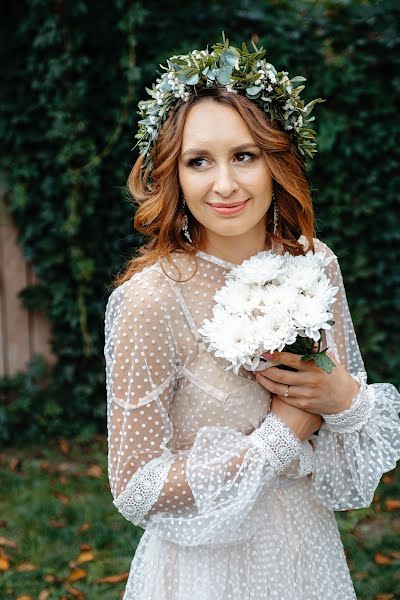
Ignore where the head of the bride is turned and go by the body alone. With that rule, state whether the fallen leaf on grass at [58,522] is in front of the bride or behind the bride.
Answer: behind

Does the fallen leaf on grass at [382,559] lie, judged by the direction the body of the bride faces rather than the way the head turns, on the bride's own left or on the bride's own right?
on the bride's own left

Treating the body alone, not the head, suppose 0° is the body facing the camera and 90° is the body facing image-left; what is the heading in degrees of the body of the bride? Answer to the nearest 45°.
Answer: approximately 315°

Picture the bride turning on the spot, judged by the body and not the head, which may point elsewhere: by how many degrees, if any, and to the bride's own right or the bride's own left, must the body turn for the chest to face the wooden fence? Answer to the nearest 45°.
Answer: approximately 180°

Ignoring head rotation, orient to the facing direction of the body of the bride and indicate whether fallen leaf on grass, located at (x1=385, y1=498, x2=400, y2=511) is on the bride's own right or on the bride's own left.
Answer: on the bride's own left

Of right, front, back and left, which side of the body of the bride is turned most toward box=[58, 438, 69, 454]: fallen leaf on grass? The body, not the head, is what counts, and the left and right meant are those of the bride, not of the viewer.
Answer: back

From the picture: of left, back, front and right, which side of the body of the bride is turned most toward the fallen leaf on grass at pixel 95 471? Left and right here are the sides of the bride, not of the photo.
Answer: back

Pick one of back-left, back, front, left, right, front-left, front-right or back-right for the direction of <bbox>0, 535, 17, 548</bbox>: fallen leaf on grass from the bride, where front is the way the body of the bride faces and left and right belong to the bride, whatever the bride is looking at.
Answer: back
